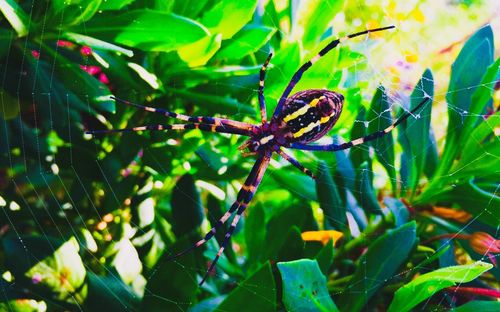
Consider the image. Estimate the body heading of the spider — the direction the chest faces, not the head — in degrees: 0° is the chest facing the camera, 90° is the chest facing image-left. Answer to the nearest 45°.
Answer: approximately 90°
